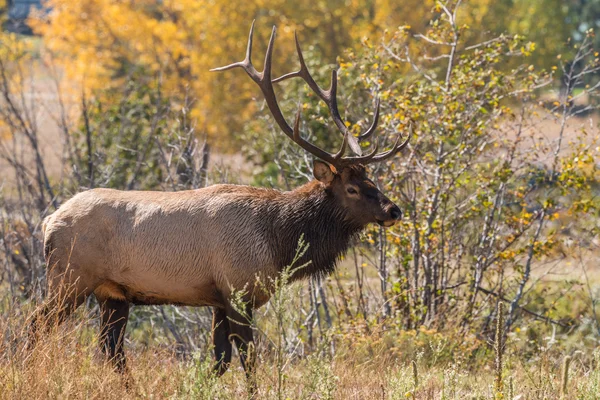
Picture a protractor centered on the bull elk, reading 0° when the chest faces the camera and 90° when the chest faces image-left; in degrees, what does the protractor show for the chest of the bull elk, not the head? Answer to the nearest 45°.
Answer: approximately 270°
